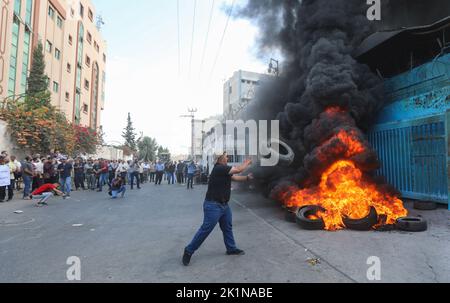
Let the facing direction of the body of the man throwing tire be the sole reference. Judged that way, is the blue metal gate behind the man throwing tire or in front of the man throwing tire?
in front

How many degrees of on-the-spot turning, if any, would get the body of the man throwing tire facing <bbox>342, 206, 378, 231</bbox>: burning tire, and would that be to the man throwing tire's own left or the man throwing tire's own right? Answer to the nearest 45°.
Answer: approximately 45° to the man throwing tire's own left

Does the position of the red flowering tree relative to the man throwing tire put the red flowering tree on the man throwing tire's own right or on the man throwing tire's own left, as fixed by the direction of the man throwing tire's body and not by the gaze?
on the man throwing tire's own left

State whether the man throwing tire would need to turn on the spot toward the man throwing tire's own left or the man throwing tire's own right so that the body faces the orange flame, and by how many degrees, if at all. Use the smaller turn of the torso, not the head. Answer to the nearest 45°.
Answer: approximately 45° to the man throwing tire's own left

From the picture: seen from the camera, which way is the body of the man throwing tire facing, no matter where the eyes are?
to the viewer's right

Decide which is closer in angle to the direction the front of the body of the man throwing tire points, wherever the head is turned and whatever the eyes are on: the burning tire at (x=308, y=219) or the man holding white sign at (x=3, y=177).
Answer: the burning tire

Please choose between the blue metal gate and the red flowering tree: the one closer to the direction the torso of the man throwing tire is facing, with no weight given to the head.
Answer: the blue metal gate

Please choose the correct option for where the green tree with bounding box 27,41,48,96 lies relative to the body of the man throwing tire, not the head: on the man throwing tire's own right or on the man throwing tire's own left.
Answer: on the man throwing tire's own left

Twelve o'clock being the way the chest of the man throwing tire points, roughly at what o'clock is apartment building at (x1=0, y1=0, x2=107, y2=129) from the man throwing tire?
The apartment building is roughly at 8 o'clock from the man throwing tire.

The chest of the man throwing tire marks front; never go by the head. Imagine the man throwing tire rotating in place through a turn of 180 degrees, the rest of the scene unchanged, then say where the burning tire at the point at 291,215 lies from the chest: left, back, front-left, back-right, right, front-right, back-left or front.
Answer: back-right

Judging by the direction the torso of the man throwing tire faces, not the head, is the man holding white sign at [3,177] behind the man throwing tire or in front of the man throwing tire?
behind

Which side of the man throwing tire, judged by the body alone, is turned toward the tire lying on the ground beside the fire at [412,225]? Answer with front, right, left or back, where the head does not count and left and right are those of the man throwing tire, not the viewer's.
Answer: front
